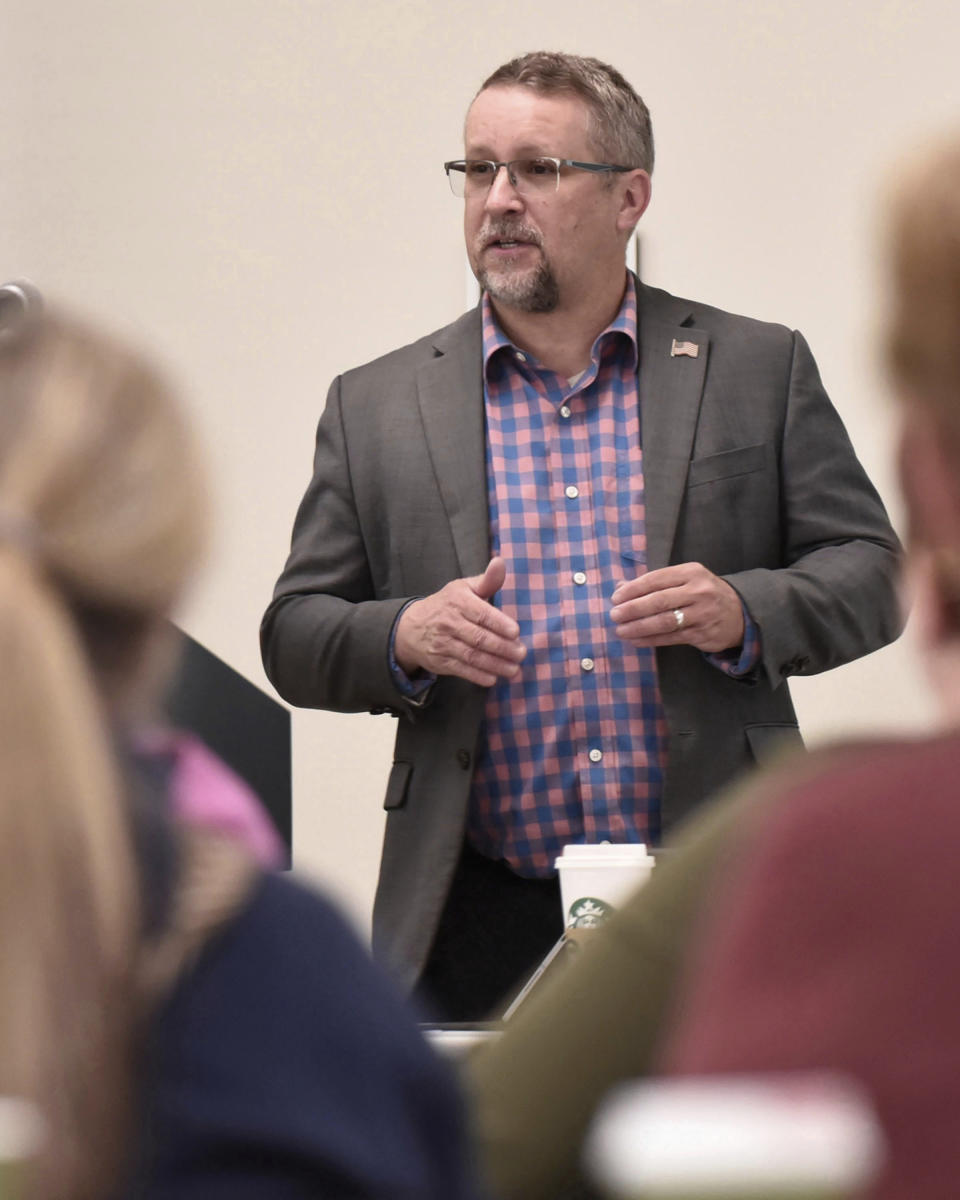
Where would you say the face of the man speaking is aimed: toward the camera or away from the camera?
toward the camera

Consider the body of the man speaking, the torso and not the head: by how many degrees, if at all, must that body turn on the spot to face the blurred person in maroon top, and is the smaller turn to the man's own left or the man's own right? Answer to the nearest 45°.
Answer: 0° — they already face them

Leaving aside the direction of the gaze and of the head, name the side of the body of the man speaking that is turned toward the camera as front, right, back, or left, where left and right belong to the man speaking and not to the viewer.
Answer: front
